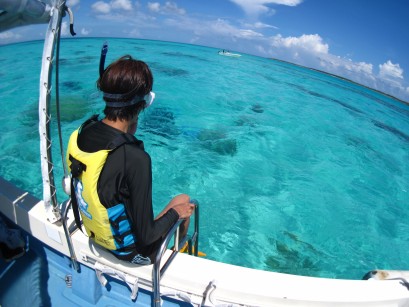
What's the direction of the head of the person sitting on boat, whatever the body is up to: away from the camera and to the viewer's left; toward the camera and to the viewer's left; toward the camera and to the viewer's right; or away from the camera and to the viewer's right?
away from the camera and to the viewer's right

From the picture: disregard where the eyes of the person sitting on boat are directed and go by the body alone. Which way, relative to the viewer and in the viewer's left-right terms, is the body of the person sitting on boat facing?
facing away from the viewer and to the right of the viewer
